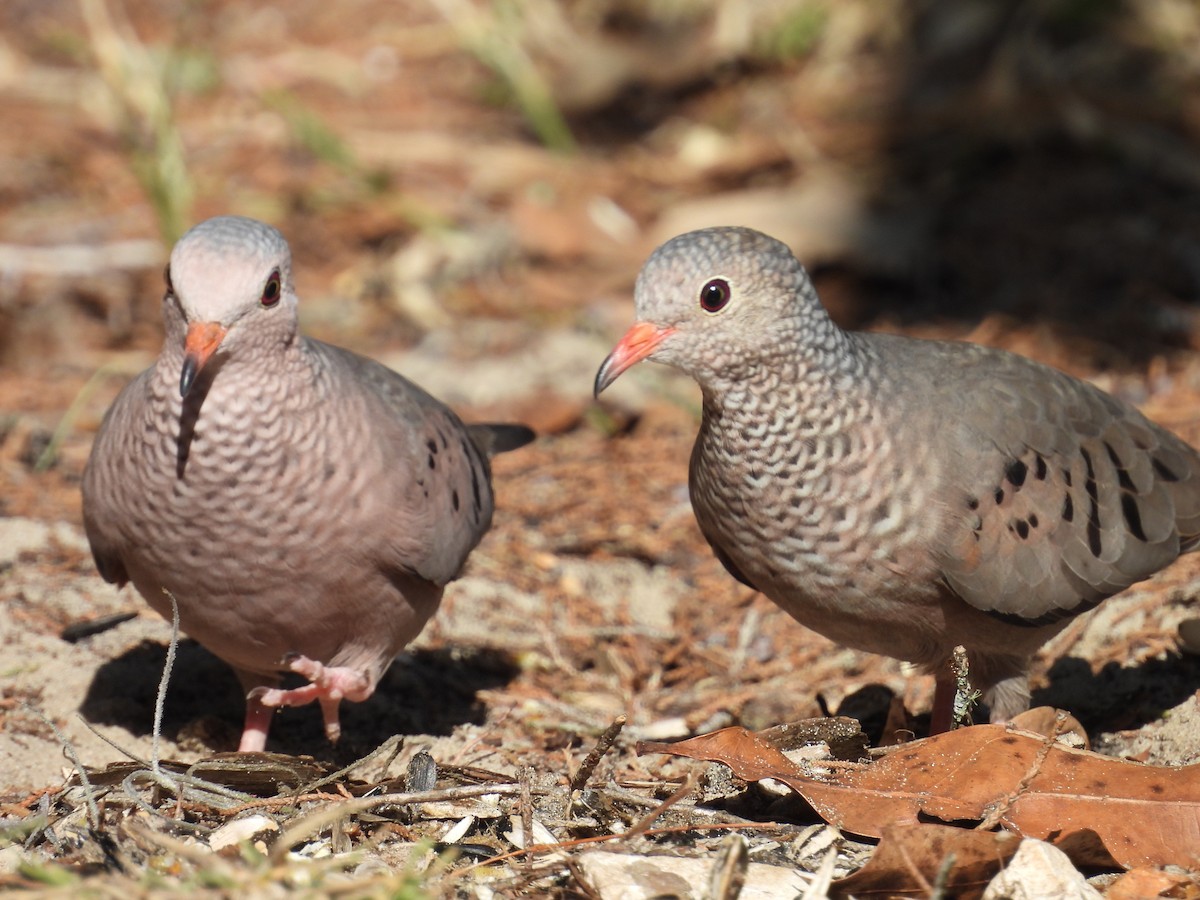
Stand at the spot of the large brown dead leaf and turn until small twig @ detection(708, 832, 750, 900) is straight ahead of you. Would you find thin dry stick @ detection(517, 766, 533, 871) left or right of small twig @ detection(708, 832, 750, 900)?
right

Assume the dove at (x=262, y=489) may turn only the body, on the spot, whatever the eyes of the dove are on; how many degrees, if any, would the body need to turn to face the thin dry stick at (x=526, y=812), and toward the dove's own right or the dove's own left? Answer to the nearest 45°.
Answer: approximately 90° to the dove's own left

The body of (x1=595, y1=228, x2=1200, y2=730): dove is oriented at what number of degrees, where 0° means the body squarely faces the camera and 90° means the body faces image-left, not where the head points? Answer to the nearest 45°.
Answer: approximately 90°

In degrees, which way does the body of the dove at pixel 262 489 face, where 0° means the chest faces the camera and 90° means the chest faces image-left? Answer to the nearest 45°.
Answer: approximately 45°

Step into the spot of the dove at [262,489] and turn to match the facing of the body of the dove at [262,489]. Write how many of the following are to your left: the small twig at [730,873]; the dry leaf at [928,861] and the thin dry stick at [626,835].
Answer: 3

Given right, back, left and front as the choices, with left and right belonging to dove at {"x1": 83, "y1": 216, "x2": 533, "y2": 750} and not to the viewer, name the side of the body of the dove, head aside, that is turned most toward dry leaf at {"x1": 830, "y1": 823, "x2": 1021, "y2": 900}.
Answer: left

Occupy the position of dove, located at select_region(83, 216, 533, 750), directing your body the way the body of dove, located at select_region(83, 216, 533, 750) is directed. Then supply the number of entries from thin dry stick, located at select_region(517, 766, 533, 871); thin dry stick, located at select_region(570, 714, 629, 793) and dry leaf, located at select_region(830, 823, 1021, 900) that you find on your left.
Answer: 3

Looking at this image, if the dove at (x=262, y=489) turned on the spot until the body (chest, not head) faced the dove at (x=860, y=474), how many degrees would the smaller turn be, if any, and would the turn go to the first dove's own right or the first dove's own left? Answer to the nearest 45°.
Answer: approximately 135° to the first dove's own left

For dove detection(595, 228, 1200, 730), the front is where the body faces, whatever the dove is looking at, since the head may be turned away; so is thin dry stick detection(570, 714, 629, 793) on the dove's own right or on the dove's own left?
on the dove's own left

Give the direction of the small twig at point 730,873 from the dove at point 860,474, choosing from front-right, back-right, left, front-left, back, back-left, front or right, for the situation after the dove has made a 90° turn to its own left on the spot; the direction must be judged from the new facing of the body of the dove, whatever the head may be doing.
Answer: front

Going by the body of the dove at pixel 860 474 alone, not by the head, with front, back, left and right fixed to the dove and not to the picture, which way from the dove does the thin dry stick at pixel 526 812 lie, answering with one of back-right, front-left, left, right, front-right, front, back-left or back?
front-left

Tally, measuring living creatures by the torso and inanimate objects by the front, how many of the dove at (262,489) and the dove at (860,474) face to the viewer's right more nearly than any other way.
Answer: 0

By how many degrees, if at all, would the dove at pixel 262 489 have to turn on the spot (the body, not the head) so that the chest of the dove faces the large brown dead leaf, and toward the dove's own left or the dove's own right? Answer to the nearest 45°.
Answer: approximately 90° to the dove's own left

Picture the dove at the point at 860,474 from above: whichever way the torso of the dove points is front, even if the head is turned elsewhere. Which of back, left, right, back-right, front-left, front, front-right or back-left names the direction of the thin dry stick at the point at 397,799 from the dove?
front-left

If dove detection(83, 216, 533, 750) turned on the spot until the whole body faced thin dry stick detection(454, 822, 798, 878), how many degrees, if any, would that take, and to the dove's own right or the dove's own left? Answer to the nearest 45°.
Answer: approximately 90° to the dove's own left

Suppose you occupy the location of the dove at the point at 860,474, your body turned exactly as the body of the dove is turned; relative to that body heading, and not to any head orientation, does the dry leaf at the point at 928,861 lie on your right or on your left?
on your left
